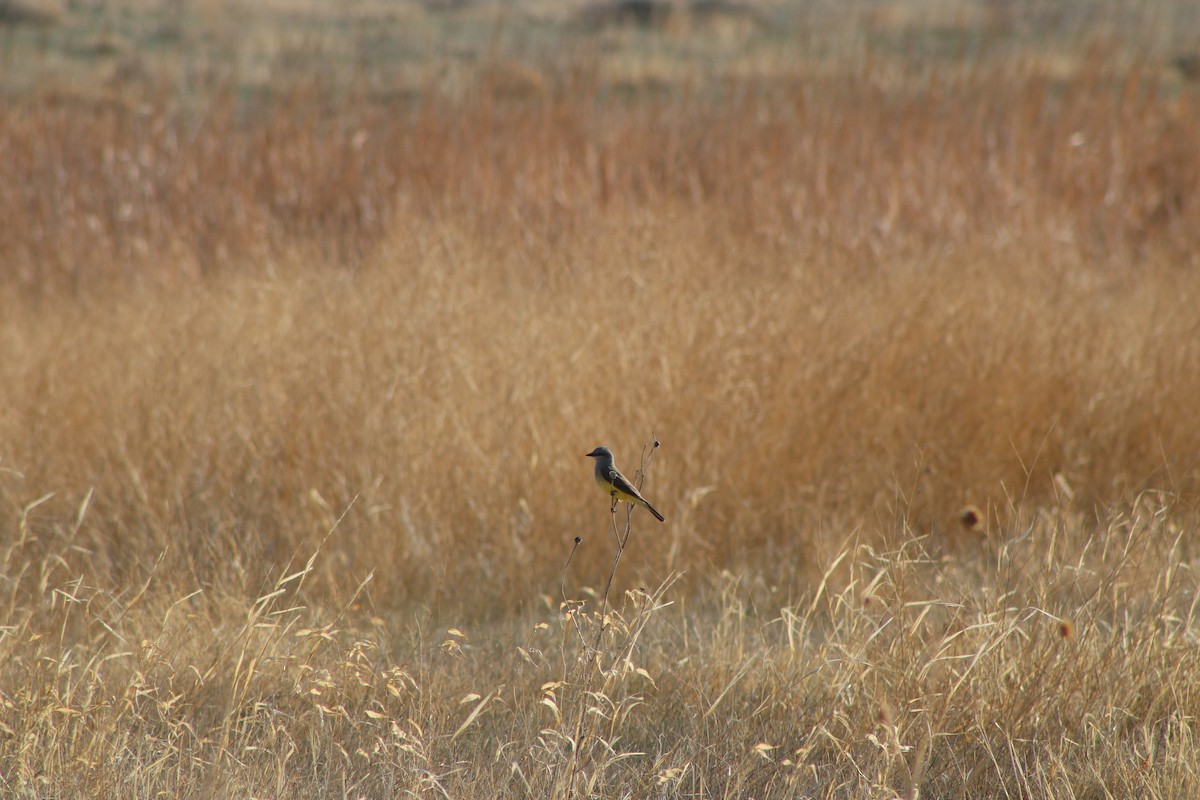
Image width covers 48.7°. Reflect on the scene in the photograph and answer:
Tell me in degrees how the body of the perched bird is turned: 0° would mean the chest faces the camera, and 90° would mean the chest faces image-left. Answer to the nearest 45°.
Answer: approximately 90°
